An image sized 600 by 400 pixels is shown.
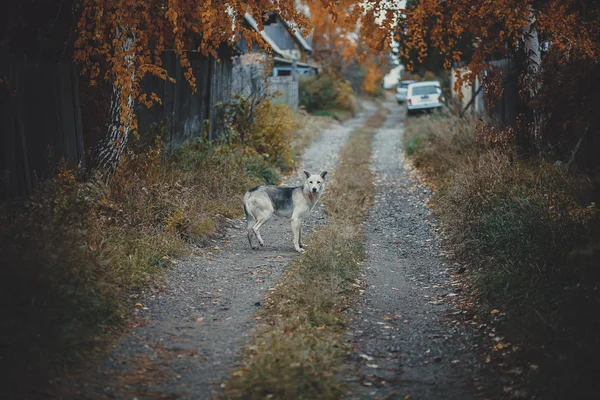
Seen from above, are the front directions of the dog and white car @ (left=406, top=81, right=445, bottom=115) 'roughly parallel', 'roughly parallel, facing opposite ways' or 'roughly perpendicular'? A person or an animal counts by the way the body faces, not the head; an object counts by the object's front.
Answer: roughly perpendicular

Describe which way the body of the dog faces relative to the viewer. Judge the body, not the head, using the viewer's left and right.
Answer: facing to the right of the viewer

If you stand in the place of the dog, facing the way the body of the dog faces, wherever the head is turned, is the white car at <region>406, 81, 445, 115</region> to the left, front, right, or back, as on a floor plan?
left

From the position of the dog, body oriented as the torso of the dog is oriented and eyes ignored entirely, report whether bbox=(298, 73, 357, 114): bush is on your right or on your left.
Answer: on your left

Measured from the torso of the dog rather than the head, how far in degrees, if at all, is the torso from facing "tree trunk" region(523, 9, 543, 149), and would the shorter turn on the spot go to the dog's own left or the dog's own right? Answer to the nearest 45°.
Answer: approximately 45° to the dog's own left

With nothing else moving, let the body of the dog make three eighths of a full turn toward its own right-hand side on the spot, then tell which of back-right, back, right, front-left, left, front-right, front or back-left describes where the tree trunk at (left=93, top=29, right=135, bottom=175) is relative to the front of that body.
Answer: front-right

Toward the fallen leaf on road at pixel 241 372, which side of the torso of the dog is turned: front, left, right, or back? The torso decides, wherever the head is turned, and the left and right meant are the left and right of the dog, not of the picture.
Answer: right
